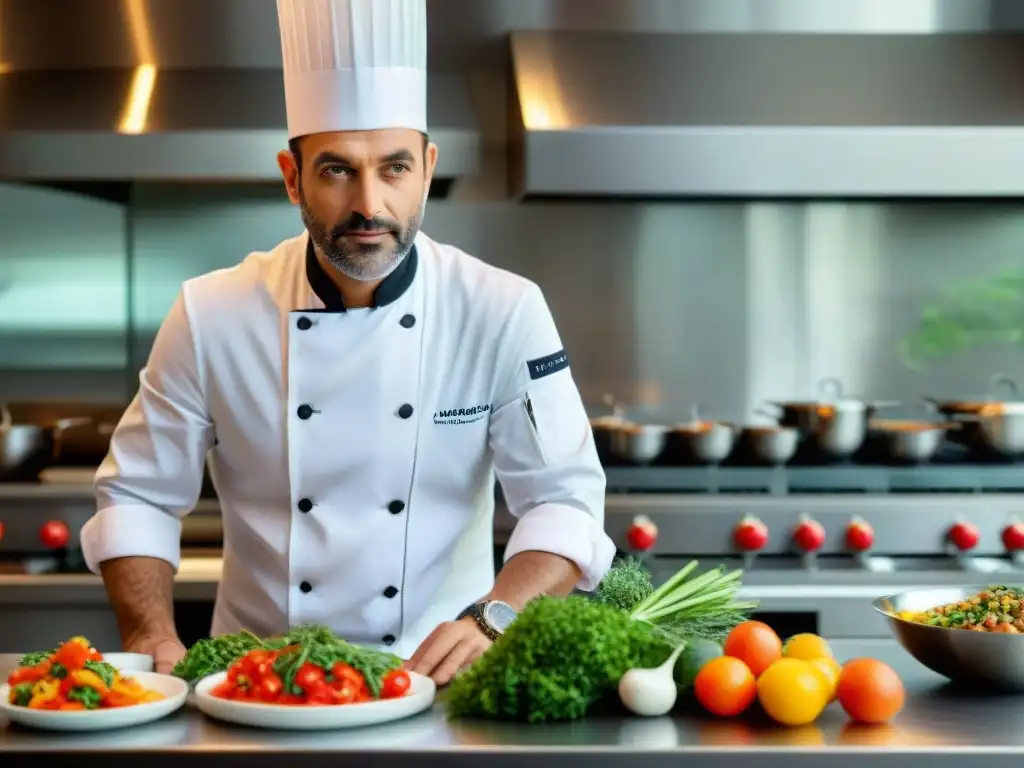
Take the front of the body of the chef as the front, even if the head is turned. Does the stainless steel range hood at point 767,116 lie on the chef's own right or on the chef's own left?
on the chef's own left

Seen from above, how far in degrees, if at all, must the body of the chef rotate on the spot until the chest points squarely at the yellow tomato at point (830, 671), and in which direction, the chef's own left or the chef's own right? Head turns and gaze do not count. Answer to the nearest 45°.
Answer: approximately 45° to the chef's own left

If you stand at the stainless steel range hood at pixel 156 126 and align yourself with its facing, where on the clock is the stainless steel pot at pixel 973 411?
The stainless steel pot is roughly at 9 o'clock from the stainless steel range hood.

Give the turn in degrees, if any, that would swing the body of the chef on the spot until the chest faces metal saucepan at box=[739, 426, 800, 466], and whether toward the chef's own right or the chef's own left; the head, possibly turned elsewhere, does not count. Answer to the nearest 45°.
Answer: approximately 135° to the chef's own left

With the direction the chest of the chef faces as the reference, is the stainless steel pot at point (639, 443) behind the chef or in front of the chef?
behind

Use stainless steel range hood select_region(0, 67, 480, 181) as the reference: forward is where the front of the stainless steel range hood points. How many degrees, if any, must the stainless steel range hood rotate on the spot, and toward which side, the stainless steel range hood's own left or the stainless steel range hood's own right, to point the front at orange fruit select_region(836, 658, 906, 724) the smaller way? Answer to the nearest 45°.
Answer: approximately 45° to the stainless steel range hood's own left

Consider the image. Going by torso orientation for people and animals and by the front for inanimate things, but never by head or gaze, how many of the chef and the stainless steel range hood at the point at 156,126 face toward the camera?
2

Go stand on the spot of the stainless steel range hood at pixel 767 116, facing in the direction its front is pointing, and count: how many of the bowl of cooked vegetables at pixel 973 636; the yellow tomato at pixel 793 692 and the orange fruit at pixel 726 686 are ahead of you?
3

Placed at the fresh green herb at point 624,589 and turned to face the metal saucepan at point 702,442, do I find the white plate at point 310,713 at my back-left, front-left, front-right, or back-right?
back-left
